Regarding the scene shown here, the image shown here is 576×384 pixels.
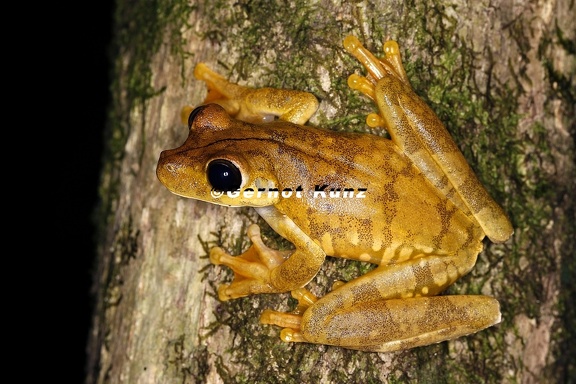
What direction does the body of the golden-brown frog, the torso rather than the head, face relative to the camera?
to the viewer's left
